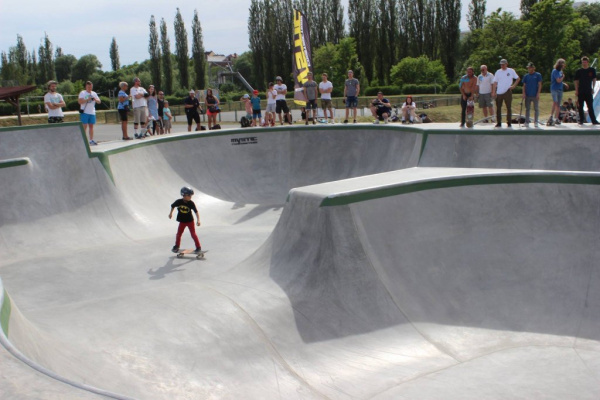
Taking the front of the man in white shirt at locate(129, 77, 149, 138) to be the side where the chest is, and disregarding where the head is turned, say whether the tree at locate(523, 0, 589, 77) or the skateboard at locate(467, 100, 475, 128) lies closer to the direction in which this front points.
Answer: the skateboard

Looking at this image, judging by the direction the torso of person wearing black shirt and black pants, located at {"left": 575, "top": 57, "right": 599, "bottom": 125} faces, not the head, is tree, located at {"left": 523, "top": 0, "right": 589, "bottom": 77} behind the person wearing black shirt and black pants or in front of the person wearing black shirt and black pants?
behind

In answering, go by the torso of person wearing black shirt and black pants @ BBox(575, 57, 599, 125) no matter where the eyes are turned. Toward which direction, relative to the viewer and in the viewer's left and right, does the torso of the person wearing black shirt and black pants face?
facing the viewer

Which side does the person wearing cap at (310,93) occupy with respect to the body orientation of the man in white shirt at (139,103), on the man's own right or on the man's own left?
on the man's own left

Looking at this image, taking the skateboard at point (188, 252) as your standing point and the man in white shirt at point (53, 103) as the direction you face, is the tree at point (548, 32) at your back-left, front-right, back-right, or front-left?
front-right

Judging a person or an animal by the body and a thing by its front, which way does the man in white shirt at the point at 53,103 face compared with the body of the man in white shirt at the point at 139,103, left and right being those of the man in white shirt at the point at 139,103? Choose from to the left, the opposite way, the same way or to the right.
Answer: the same way

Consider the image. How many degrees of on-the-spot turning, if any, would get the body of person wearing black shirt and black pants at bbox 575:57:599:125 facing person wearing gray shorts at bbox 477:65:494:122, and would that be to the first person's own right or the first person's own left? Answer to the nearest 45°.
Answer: approximately 135° to the first person's own right

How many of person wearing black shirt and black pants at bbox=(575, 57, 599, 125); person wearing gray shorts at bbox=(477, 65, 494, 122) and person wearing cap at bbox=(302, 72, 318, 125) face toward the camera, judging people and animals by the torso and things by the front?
3

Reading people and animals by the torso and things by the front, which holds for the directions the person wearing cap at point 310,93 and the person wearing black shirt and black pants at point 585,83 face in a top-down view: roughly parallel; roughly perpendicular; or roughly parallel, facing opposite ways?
roughly parallel

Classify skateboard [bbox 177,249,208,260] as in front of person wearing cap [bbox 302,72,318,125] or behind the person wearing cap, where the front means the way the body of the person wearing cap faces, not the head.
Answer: in front

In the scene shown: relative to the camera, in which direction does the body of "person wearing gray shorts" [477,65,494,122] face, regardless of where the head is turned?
toward the camera

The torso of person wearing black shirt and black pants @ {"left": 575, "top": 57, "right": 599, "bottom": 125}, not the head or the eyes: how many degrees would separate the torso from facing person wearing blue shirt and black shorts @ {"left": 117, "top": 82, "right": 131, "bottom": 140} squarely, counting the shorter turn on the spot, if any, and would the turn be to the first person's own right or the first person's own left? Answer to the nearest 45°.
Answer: approximately 90° to the first person's own right

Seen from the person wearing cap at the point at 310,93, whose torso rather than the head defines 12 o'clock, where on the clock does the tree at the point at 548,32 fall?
The tree is roughly at 7 o'clock from the person wearing cap.

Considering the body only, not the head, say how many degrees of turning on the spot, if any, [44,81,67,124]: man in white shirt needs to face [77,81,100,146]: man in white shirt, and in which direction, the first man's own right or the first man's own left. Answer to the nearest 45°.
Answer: approximately 45° to the first man's own left
